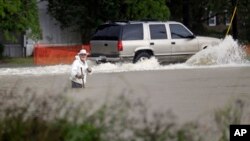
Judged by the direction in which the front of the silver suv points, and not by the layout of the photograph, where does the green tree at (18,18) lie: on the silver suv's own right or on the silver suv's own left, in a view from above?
on the silver suv's own left

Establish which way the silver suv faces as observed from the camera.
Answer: facing away from the viewer and to the right of the viewer

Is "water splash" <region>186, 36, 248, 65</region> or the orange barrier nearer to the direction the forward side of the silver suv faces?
the water splash

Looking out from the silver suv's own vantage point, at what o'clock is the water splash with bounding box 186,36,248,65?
The water splash is roughly at 1 o'clock from the silver suv.

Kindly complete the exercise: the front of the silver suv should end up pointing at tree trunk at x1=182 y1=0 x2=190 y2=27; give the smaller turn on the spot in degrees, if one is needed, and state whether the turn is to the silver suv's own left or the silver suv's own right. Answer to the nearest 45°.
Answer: approximately 45° to the silver suv's own left

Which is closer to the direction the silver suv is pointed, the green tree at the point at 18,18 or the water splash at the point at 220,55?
the water splash

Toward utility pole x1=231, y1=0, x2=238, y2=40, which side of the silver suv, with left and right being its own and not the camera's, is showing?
front

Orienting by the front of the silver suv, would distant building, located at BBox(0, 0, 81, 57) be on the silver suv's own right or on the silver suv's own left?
on the silver suv's own left

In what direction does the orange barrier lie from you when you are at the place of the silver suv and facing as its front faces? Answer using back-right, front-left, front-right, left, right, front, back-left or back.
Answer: left
